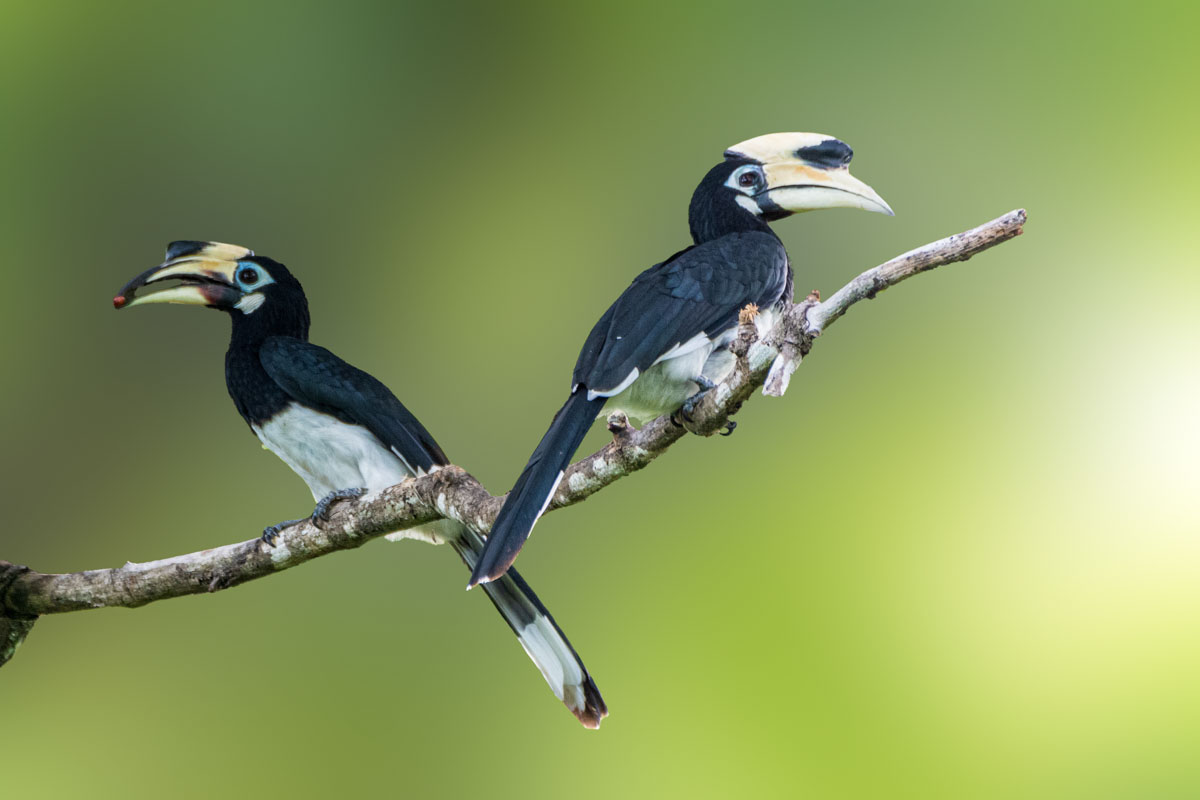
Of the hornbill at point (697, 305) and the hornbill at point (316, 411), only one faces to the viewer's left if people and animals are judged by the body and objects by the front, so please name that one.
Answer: the hornbill at point (316, 411)

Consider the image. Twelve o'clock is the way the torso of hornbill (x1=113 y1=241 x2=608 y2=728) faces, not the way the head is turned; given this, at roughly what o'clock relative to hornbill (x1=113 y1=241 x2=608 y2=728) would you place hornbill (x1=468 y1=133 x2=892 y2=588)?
hornbill (x1=468 y1=133 x2=892 y2=588) is roughly at 7 o'clock from hornbill (x1=113 y1=241 x2=608 y2=728).

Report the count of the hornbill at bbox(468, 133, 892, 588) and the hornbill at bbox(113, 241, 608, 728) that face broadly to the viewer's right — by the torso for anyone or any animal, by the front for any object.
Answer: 1

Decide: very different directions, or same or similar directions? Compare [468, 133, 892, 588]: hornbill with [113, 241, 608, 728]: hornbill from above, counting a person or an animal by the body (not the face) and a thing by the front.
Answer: very different directions

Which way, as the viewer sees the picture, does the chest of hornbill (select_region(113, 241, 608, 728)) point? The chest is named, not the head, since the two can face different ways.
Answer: to the viewer's left

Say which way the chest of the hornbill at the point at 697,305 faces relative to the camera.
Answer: to the viewer's right

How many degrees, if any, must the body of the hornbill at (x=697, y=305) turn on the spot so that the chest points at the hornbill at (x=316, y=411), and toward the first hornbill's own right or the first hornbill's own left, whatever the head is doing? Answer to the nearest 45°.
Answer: approximately 180°
